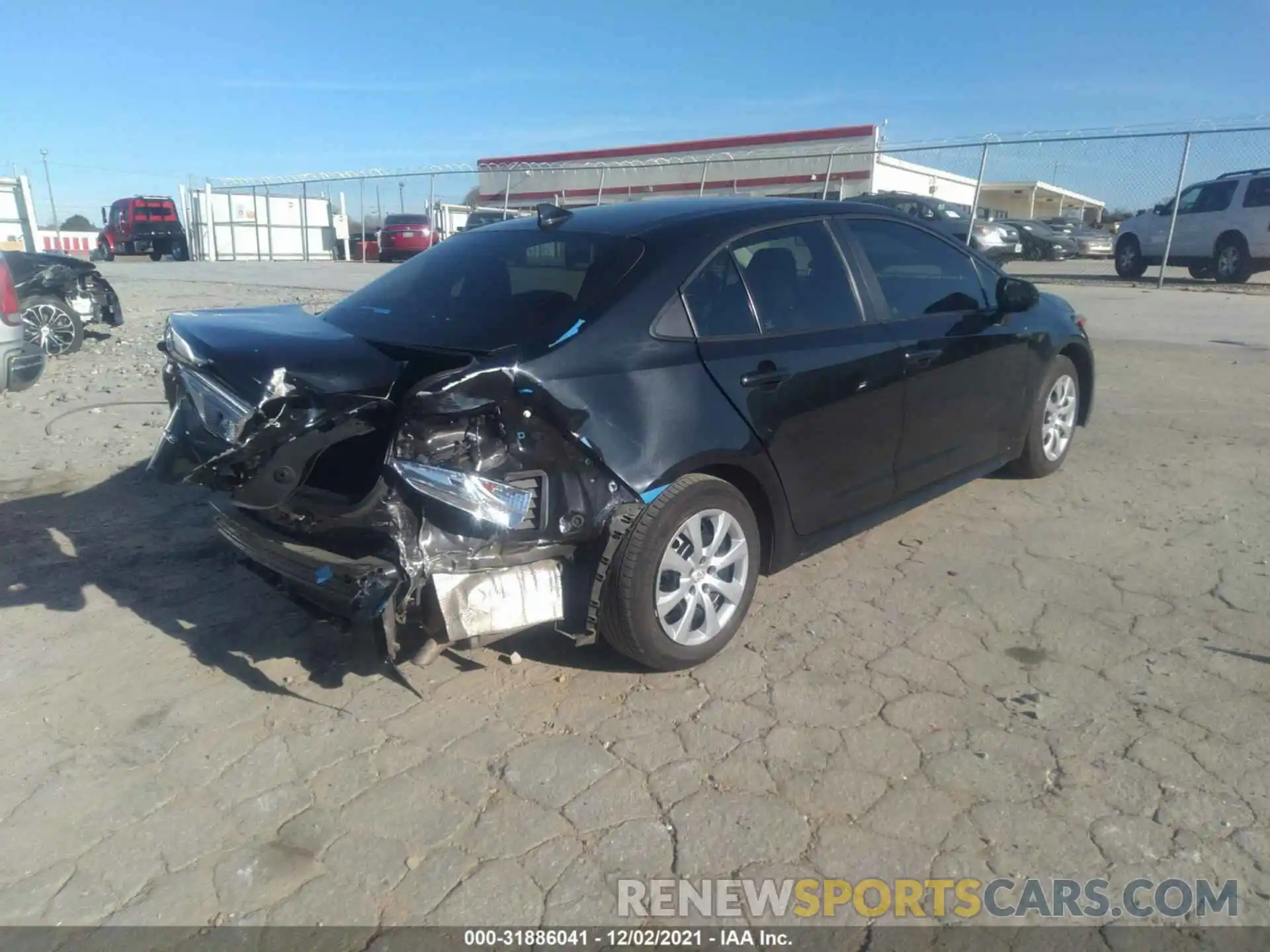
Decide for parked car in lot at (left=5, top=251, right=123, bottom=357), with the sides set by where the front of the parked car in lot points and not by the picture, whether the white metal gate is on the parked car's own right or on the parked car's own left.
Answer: on the parked car's own left

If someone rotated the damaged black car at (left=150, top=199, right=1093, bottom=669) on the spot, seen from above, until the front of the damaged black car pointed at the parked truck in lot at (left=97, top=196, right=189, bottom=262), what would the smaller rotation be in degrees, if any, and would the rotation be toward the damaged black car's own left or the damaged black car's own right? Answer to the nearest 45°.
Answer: approximately 90° to the damaged black car's own left

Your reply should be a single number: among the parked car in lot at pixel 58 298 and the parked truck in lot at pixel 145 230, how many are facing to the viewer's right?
1

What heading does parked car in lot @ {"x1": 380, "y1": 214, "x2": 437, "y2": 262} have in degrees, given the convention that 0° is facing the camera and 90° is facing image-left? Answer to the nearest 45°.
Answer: approximately 180°

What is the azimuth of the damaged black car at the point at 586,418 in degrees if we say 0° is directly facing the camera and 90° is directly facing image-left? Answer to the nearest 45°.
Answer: approximately 225°

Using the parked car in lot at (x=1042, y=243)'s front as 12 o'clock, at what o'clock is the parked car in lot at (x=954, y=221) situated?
the parked car in lot at (x=954, y=221) is roughly at 2 o'clock from the parked car in lot at (x=1042, y=243).

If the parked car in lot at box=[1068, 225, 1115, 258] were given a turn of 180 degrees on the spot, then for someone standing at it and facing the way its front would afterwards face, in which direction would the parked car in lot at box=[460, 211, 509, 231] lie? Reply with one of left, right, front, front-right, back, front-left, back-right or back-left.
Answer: left

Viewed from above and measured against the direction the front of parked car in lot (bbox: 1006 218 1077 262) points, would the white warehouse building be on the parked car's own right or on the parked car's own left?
on the parked car's own right

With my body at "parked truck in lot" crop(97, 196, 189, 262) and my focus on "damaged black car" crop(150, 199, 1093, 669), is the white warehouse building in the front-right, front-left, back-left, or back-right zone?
back-left

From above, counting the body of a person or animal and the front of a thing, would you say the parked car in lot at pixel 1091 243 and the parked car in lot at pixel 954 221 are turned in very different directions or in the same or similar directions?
same or similar directions

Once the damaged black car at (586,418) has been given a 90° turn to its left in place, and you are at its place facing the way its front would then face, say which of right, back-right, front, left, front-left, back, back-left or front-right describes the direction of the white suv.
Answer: right

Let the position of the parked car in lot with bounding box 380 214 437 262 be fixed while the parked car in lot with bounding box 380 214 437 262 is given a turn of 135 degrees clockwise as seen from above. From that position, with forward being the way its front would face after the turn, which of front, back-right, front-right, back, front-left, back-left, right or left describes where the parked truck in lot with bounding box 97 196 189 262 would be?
back

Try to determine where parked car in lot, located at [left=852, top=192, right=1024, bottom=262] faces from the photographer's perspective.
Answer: facing the viewer and to the right of the viewer

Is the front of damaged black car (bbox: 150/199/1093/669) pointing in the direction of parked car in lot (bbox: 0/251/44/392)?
no

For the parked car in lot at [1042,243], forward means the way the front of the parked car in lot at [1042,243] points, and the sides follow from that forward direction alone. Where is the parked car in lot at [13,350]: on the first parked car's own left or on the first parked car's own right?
on the first parked car's own right

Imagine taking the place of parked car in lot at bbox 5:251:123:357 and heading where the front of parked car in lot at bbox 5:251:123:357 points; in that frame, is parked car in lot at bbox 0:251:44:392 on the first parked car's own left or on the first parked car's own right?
on the first parked car's own right

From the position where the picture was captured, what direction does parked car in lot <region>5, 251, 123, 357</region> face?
facing to the right of the viewer

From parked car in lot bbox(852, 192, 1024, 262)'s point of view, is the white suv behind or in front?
in front

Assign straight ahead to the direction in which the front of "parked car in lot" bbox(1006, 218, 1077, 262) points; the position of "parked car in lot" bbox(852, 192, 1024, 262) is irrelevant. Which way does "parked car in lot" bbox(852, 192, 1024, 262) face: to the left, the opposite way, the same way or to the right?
the same way

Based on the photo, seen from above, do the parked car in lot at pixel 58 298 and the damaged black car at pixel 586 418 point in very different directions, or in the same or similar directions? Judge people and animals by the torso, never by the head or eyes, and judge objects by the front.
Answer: same or similar directions
